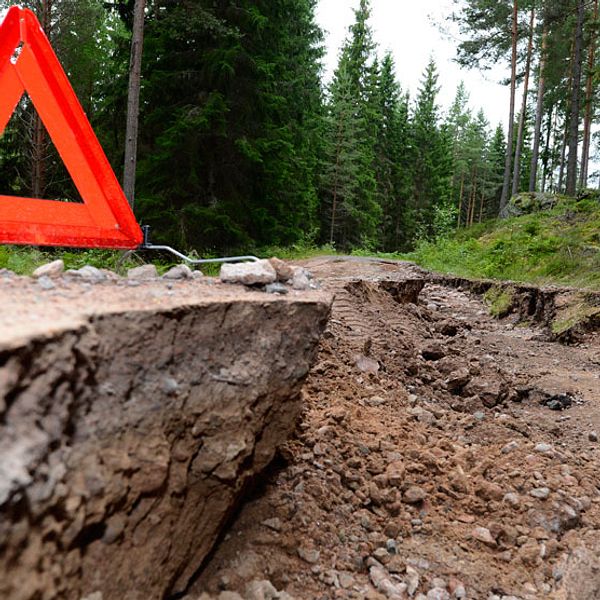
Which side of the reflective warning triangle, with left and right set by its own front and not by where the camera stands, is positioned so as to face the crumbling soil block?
front

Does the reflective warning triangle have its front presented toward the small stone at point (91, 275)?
yes

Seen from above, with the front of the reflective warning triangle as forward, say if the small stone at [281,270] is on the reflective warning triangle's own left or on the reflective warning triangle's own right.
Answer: on the reflective warning triangle's own left

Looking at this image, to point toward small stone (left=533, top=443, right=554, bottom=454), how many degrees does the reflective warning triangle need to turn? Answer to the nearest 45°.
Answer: approximately 90° to its left

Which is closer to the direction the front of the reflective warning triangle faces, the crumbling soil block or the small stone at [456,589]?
the crumbling soil block

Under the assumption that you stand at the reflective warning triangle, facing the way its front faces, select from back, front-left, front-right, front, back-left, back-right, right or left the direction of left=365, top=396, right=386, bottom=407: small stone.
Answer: left

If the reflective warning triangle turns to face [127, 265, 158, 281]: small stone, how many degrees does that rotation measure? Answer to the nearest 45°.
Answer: approximately 45° to its left

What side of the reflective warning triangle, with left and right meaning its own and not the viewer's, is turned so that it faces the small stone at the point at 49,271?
front

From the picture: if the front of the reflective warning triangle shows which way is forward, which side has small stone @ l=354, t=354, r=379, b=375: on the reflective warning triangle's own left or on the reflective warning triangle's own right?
on the reflective warning triangle's own left

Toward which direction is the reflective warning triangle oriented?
toward the camera

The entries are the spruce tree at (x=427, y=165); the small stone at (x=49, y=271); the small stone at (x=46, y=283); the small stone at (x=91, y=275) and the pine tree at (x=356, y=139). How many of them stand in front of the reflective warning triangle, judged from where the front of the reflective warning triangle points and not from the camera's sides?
3

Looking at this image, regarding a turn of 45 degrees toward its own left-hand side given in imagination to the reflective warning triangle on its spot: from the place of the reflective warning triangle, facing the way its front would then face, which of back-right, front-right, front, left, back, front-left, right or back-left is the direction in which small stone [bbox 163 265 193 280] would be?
front

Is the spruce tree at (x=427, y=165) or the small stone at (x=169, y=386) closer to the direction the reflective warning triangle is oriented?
the small stone

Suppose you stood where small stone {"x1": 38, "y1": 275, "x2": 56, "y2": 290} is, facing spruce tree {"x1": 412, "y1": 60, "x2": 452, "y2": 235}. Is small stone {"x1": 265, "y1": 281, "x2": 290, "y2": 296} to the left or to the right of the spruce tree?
right

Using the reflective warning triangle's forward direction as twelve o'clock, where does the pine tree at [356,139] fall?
The pine tree is roughly at 7 o'clock from the reflective warning triangle.

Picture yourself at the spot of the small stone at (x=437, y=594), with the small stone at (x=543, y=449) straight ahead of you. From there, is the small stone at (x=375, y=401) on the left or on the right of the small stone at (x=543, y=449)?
left

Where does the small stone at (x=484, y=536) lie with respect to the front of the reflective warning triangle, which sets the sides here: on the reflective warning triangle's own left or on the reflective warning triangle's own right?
on the reflective warning triangle's own left
